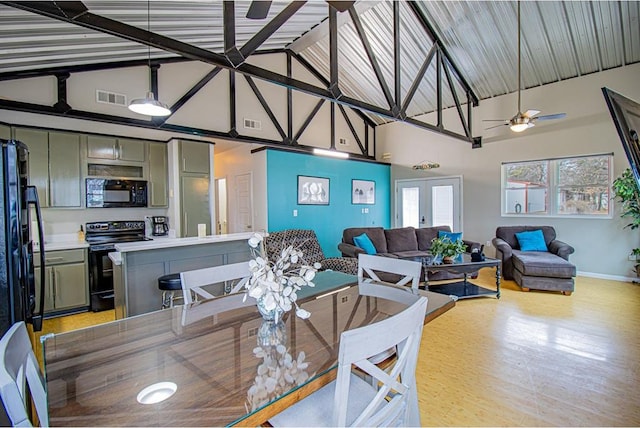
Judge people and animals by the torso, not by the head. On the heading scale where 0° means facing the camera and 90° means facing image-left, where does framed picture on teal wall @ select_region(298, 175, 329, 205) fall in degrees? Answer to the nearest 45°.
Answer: approximately 315°

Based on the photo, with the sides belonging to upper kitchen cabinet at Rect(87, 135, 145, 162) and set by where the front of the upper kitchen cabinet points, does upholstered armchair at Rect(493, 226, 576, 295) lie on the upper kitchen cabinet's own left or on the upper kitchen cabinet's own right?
on the upper kitchen cabinet's own left

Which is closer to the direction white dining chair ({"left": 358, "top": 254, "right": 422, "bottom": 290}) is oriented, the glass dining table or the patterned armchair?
the glass dining table

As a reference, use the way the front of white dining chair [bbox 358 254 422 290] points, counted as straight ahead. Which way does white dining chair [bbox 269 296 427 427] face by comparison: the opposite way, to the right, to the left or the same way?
to the right

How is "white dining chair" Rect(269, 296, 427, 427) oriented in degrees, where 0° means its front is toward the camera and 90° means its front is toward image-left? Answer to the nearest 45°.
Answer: approximately 135°
